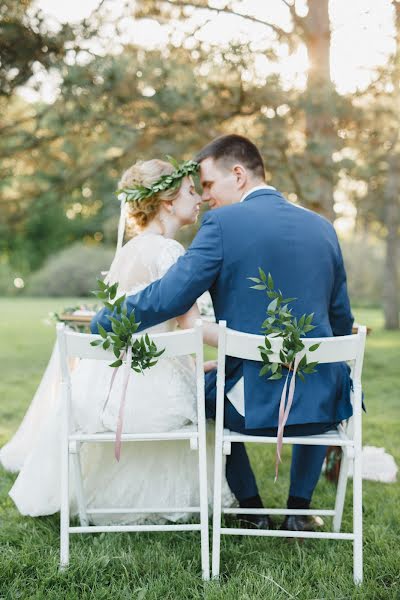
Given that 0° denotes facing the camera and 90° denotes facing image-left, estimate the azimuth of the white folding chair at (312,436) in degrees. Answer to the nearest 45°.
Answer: approximately 180°

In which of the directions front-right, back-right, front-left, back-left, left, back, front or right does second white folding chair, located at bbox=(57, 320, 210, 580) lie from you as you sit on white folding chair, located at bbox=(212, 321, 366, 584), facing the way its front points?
left

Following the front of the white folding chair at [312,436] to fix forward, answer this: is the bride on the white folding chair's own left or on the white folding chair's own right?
on the white folding chair's own left

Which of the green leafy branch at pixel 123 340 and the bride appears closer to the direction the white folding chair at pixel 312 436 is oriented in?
the bride

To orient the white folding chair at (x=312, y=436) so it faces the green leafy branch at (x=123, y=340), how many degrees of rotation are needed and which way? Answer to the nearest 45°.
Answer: approximately 90° to its left

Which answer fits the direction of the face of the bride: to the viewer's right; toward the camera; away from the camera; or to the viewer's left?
to the viewer's right

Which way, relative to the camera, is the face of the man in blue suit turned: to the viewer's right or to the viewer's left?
to the viewer's left
